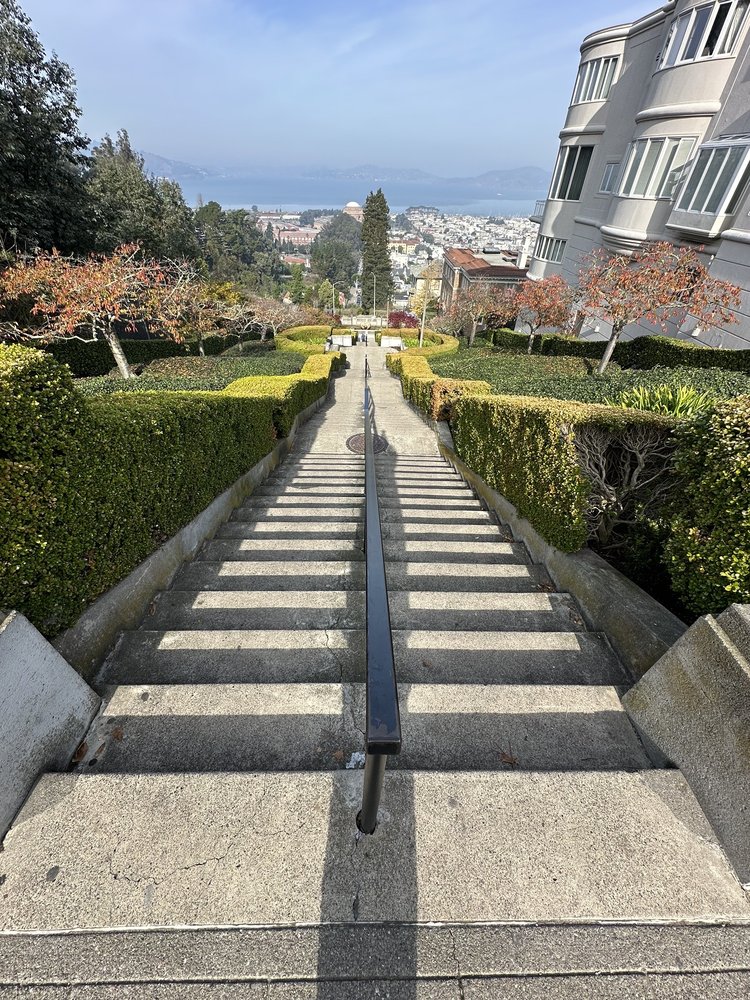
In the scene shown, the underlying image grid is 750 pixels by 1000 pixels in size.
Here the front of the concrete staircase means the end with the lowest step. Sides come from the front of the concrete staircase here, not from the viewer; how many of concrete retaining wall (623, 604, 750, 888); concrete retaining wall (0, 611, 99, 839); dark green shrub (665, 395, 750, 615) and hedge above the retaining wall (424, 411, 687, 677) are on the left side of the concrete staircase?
1

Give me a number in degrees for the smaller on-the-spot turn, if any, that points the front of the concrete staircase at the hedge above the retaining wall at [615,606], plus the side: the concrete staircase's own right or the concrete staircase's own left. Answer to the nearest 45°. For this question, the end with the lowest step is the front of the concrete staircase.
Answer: approximately 45° to the concrete staircase's own right

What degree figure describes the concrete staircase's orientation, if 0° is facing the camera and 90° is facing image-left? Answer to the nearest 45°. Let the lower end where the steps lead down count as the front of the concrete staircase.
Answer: approximately 180°

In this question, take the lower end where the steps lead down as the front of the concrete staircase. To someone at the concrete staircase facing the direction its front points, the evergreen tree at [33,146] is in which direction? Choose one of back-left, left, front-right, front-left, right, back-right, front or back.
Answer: front-left

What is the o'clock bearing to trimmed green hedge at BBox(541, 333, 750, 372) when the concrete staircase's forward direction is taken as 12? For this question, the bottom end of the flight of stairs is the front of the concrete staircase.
The trimmed green hedge is roughly at 1 o'clock from the concrete staircase.

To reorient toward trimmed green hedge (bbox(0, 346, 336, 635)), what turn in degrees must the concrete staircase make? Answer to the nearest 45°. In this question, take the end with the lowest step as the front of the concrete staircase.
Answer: approximately 45° to its left

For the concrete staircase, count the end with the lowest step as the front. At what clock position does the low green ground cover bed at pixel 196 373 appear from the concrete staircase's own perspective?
The low green ground cover bed is roughly at 11 o'clock from the concrete staircase.

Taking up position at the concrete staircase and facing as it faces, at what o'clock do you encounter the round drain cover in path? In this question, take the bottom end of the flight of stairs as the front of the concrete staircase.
The round drain cover in path is roughly at 12 o'clock from the concrete staircase.

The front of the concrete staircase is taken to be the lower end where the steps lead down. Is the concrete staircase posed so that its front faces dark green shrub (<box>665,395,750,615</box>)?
no

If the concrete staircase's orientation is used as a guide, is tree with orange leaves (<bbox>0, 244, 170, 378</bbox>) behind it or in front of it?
in front

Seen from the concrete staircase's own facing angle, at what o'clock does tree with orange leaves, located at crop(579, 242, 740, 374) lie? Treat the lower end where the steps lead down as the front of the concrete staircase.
The tree with orange leaves is roughly at 1 o'clock from the concrete staircase.

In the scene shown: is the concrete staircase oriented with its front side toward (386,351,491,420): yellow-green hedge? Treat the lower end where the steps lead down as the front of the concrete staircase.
yes

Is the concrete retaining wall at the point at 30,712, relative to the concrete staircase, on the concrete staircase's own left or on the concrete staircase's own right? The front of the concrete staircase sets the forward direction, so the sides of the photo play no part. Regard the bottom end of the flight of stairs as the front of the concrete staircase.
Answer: on the concrete staircase's own left

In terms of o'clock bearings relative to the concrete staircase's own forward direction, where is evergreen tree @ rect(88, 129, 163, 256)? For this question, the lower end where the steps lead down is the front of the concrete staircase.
The evergreen tree is roughly at 11 o'clock from the concrete staircase.
